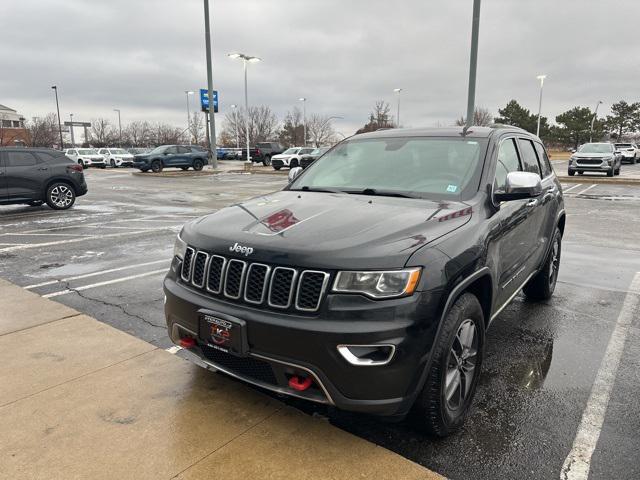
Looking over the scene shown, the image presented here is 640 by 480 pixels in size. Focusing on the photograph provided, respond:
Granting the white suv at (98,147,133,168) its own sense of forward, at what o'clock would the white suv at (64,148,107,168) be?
the white suv at (64,148,107,168) is roughly at 4 o'clock from the white suv at (98,147,133,168).

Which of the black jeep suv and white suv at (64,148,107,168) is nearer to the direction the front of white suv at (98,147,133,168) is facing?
the black jeep suv

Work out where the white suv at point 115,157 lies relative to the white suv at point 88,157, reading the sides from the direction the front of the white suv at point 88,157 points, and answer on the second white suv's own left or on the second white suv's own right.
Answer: on the second white suv's own left

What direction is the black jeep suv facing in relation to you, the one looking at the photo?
facing the viewer and to the left of the viewer

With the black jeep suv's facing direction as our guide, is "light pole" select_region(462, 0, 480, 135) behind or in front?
behind

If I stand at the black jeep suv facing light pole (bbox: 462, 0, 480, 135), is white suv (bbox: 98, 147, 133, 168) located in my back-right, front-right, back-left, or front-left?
front-left

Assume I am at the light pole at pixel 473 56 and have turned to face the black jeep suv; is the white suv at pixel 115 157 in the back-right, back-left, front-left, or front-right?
back-right

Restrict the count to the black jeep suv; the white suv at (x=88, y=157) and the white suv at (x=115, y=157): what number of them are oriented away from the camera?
0

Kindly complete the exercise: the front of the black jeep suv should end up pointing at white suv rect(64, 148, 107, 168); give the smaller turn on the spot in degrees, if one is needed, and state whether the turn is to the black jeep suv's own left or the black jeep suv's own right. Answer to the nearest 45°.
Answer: approximately 90° to the black jeep suv's own right

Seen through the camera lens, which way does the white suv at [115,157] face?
facing the viewer and to the right of the viewer

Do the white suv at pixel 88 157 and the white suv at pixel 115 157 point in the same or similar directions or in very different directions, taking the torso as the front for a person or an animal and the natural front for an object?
same or similar directions

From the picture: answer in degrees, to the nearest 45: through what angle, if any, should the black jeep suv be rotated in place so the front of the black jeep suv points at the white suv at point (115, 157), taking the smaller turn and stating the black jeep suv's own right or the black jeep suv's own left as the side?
approximately 90° to the black jeep suv's own right
